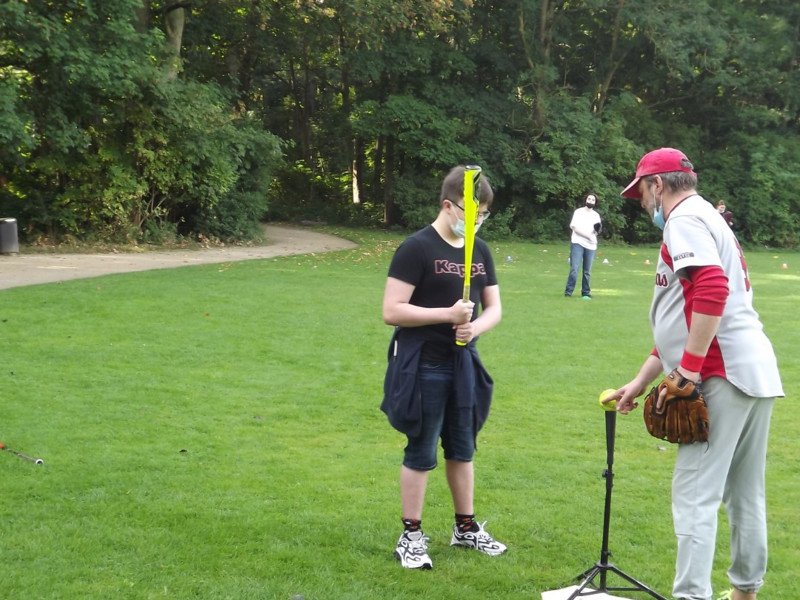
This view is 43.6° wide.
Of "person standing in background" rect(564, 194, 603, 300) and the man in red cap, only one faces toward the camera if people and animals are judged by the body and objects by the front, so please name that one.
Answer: the person standing in background

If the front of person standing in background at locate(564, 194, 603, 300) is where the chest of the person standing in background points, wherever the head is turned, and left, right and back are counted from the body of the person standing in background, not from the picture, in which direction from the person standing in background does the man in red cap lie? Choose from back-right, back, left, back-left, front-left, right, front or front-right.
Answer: front

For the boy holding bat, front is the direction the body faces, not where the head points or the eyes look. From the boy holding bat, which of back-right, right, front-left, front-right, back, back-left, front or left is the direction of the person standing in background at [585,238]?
back-left

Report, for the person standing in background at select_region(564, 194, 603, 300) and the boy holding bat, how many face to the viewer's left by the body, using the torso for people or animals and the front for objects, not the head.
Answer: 0

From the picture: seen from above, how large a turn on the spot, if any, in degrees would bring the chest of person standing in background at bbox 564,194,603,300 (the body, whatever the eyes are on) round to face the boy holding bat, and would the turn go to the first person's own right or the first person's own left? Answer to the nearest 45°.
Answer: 0° — they already face them

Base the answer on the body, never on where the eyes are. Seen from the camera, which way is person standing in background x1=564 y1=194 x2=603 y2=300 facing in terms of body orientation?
toward the camera

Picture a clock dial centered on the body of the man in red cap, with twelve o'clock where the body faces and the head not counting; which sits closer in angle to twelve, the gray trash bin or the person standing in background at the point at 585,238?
the gray trash bin

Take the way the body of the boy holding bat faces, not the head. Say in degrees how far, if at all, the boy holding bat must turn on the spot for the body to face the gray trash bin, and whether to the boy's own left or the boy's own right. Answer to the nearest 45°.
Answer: approximately 180°

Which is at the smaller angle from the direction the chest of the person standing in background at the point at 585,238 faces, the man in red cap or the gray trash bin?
the man in red cap

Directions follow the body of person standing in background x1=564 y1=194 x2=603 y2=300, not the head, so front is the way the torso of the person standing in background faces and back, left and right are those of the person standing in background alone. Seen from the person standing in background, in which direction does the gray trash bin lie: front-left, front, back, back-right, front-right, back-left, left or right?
right

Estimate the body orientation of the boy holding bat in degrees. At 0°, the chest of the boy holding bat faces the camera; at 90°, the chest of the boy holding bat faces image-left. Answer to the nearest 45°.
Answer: approximately 315°

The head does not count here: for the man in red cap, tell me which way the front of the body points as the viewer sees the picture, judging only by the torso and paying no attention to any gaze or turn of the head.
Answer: to the viewer's left

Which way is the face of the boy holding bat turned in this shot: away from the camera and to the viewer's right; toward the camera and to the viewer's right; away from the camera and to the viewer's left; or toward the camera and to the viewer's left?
toward the camera and to the viewer's right

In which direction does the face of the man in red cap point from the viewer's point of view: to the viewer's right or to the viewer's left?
to the viewer's left

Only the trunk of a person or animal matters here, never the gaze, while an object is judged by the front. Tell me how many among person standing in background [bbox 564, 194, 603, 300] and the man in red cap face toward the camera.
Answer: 1

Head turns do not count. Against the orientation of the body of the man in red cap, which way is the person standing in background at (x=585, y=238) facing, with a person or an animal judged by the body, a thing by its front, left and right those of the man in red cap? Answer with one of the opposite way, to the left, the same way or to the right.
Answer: to the left

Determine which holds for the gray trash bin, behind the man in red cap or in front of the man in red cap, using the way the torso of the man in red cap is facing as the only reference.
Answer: in front

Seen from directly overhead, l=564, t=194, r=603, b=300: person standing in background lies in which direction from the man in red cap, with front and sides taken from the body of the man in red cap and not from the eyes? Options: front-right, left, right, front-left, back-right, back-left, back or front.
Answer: right
